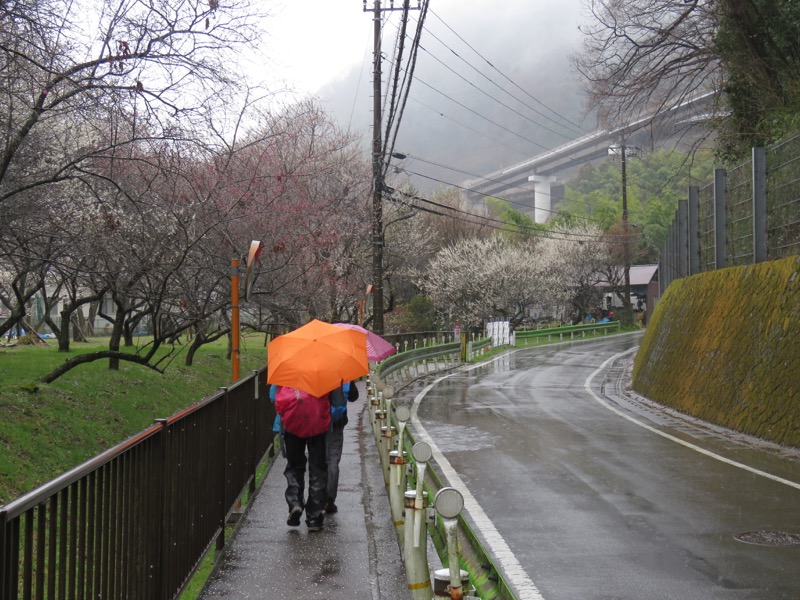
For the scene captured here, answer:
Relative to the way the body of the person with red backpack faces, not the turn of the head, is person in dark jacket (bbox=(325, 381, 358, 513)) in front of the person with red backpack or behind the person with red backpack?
in front

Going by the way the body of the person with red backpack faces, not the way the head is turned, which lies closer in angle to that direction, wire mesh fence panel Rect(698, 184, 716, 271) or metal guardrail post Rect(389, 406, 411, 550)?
the wire mesh fence panel

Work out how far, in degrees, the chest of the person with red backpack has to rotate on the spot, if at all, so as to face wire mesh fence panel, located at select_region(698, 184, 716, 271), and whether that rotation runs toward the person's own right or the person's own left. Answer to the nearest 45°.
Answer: approximately 45° to the person's own right

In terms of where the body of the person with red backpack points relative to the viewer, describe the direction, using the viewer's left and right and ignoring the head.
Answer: facing away from the viewer

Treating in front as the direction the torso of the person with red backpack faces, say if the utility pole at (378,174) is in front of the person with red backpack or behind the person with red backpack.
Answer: in front

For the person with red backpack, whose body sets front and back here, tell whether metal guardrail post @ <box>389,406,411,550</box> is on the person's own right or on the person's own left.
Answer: on the person's own right

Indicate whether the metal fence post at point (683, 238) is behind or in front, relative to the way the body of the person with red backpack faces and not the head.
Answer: in front

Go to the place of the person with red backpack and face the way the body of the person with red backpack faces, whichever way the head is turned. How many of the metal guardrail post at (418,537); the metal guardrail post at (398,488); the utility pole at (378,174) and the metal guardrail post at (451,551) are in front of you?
1

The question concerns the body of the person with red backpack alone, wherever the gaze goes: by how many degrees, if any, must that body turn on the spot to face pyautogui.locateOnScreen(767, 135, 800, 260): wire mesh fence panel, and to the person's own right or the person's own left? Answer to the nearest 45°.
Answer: approximately 45° to the person's own right

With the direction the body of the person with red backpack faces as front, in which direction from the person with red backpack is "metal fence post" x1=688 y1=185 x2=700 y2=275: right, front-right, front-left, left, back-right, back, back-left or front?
front-right
